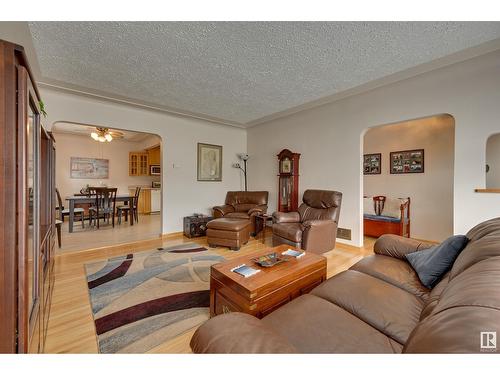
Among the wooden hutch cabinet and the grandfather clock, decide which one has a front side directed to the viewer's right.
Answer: the wooden hutch cabinet

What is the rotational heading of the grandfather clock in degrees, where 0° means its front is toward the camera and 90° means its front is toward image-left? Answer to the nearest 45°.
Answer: approximately 45°

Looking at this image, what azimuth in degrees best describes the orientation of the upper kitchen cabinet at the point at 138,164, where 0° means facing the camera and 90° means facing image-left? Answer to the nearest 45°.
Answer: approximately 0°

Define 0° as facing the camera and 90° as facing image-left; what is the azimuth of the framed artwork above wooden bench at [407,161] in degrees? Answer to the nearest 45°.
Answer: approximately 0°

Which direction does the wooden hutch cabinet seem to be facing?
to the viewer's right

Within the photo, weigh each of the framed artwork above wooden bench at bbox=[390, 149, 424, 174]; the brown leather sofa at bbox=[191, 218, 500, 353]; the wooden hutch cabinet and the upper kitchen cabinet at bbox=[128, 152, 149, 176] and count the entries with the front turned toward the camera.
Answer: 2

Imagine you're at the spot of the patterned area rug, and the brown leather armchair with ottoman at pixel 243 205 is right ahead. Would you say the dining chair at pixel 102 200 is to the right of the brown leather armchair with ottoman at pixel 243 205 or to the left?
left

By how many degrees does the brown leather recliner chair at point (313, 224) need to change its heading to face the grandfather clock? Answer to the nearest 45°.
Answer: approximately 90° to its right
